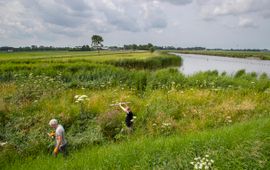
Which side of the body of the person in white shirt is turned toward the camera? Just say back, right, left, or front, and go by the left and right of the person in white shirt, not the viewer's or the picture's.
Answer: left
